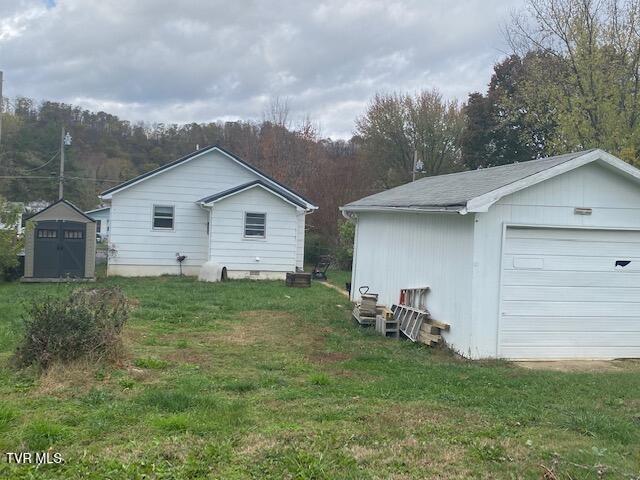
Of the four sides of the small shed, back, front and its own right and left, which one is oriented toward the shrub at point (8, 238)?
right

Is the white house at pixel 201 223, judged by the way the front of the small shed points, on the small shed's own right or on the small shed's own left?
on the small shed's own left

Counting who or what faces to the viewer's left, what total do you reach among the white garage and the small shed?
0

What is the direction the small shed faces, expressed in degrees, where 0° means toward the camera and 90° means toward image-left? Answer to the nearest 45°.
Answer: approximately 0°

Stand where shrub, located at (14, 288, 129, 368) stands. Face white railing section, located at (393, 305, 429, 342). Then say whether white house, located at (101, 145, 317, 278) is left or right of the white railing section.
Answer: left

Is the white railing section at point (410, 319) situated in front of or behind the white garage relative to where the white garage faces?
behind

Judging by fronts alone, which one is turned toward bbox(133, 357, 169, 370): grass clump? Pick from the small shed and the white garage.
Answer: the small shed

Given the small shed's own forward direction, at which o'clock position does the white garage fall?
The white garage is roughly at 11 o'clock from the small shed.

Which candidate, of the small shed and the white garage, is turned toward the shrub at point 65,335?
the small shed

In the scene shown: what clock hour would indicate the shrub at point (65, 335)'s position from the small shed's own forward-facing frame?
The shrub is roughly at 12 o'clock from the small shed.

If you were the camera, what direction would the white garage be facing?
facing the viewer and to the right of the viewer

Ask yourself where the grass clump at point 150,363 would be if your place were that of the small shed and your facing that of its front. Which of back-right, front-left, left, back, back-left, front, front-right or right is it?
front

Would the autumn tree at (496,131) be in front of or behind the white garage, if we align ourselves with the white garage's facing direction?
behind
